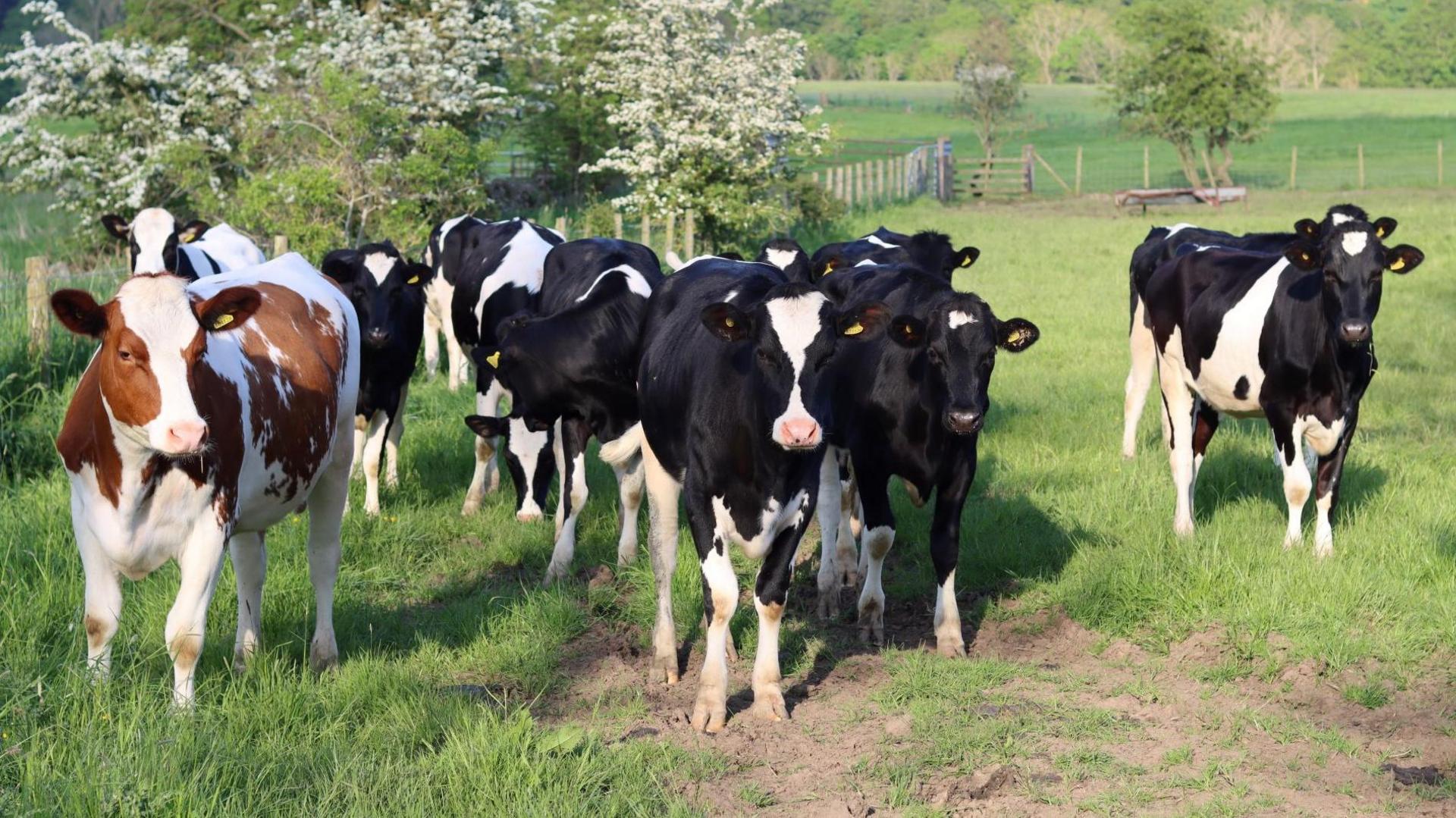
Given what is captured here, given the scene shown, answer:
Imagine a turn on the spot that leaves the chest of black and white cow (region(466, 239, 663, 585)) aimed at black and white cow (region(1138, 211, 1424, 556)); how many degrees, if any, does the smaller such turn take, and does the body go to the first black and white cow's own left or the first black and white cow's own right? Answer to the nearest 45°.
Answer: approximately 135° to the first black and white cow's own left

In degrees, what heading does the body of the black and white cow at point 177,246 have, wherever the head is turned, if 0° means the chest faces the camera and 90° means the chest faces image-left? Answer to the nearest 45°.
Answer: approximately 45°

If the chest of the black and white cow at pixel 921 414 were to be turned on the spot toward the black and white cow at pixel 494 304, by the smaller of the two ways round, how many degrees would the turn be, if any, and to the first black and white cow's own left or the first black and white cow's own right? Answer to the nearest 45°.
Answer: approximately 180°

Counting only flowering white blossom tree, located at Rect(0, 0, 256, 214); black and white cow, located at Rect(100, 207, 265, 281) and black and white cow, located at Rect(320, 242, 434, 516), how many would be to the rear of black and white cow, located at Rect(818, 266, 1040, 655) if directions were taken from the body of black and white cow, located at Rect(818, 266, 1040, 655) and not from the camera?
3

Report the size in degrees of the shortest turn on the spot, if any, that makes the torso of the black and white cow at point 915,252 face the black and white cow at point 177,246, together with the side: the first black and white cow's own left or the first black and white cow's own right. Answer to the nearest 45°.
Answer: approximately 135° to the first black and white cow's own right

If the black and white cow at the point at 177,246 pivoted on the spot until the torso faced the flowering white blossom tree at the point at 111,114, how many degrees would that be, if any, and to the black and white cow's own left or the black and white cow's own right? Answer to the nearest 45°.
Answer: approximately 135° to the black and white cow's own right

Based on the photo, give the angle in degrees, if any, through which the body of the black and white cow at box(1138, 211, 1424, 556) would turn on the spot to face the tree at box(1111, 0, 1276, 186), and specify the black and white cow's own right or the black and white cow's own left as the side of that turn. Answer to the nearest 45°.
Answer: approximately 135° to the black and white cow's own left
